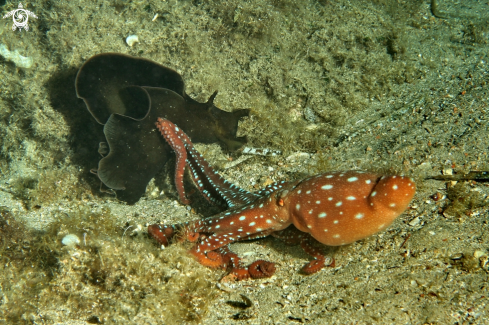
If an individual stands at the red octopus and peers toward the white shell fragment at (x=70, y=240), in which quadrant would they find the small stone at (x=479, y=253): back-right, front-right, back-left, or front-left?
back-left

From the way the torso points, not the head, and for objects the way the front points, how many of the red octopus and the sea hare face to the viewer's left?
1

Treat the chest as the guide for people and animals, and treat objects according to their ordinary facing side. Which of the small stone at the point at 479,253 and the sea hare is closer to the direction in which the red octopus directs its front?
the sea hare

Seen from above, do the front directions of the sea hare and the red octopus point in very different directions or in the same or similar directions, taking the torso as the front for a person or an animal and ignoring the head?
very different directions

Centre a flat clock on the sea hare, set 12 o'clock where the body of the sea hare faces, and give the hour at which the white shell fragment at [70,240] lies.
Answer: The white shell fragment is roughly at 3 o'clock from the sea hare.

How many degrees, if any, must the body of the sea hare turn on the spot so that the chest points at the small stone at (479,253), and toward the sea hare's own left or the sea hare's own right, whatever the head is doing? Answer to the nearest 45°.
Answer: approximately 45° to the sea hare's own right

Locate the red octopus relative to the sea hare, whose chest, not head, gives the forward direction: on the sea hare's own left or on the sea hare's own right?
on the sea hare's own right

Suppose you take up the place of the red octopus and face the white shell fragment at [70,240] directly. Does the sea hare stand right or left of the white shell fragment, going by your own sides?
right

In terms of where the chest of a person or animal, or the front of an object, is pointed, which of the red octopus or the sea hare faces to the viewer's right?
the sea hare

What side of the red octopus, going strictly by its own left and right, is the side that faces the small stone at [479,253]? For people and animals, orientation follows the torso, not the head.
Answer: back

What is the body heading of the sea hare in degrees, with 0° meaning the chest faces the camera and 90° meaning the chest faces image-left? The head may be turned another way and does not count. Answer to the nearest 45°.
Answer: approximately 270°

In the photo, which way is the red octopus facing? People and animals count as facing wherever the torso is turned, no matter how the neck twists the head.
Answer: to the viewer's left
